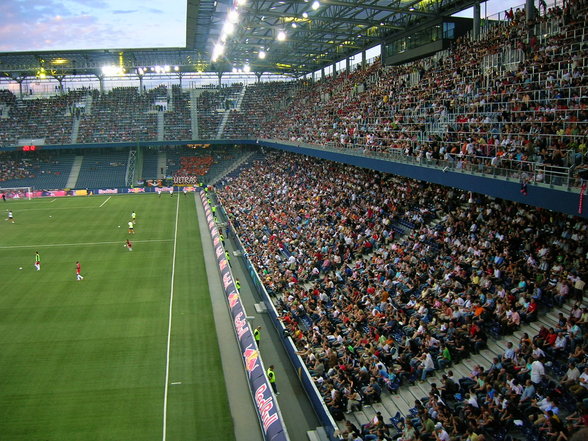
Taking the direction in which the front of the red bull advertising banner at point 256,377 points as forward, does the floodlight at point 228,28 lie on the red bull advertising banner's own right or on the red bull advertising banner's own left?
on the red bull advertising banner's own right

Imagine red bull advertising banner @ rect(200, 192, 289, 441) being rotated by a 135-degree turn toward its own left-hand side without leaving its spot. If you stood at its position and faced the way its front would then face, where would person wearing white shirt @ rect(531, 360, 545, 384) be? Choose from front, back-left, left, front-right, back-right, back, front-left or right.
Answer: front

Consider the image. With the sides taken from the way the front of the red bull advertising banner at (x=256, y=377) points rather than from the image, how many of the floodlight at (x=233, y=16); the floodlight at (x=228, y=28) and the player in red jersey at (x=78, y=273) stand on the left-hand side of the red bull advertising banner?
0

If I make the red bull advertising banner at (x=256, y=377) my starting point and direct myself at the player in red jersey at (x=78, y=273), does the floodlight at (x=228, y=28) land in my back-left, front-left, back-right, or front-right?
front-right

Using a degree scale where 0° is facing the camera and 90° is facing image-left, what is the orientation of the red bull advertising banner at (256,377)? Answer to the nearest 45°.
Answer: approximately 90°

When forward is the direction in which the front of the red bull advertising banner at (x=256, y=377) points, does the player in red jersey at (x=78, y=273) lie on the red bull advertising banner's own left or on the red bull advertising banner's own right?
on the red bull advertising banner's own right

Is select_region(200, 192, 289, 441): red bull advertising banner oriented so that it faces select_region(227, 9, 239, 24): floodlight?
no
